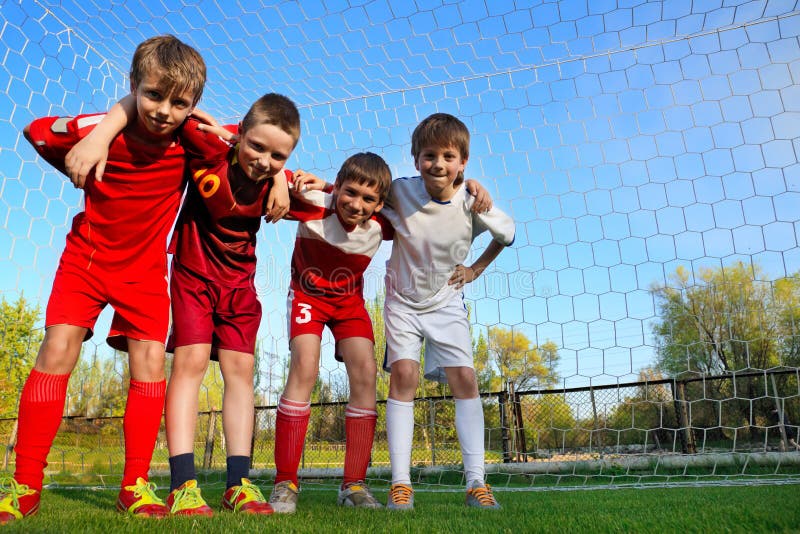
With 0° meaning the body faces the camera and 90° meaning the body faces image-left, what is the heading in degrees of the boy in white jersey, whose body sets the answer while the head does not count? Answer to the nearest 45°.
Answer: approximately 0°

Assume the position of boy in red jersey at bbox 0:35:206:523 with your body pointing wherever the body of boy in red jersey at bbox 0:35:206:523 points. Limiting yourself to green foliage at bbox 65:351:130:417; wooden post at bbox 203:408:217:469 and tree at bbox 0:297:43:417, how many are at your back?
3

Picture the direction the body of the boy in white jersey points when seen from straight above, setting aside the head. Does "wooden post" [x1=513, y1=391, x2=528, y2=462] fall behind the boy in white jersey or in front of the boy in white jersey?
behind

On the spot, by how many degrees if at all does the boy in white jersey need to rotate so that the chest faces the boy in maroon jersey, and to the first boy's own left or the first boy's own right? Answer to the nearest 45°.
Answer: approximately 45° to the first boy's own right

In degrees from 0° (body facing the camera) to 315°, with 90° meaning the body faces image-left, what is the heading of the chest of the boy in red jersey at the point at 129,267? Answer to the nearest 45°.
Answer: approximately 0°
